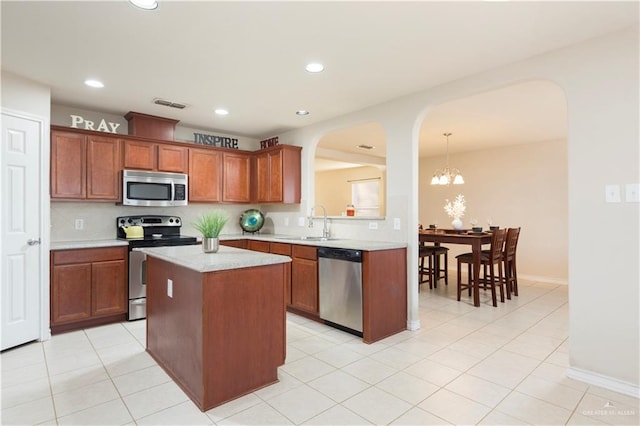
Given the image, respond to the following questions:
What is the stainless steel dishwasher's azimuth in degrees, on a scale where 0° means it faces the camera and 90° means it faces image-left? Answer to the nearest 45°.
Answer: approximately 45°

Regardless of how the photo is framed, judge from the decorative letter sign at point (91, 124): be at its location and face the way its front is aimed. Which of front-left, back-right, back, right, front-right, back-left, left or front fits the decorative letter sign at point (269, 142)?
left

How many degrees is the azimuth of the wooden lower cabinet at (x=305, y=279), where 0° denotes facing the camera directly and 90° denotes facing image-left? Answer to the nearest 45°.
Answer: approximately 45°

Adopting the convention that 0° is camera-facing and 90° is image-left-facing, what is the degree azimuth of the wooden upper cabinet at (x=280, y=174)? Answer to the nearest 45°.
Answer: approximately 45°

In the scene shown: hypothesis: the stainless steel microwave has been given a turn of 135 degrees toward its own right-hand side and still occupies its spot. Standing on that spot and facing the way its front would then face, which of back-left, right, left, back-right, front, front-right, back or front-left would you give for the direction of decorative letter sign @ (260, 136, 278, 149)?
back-right

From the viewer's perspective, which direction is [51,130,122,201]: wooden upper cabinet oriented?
toward the camera

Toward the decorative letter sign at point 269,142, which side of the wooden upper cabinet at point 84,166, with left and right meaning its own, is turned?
left

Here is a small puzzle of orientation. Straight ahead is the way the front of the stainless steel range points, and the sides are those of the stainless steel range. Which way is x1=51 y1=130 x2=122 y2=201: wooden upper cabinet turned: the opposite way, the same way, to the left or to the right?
the same way

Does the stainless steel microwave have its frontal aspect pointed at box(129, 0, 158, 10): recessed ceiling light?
yes

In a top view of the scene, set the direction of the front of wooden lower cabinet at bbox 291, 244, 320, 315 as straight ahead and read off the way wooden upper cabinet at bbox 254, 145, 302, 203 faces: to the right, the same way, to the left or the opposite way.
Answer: the same way

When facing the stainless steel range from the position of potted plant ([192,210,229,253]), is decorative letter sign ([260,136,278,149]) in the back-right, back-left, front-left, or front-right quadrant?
front-right

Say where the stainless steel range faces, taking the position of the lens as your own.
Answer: facing the viewer

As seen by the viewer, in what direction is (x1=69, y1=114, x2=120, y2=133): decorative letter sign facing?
toward the camera
